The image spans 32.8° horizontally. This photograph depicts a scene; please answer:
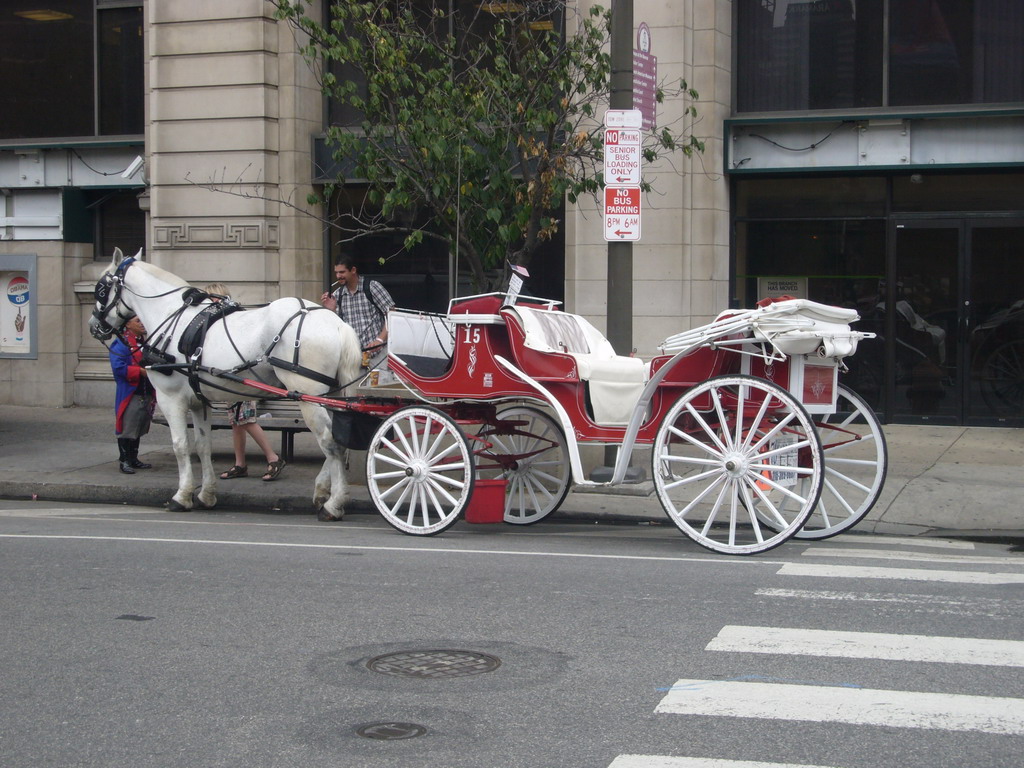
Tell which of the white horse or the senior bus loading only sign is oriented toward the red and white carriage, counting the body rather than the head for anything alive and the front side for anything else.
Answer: the senior bus loading only sign

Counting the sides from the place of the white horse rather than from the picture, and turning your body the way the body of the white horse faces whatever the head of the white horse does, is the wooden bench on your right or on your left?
on your right

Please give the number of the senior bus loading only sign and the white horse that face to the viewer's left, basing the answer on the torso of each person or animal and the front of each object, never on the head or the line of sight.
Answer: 1

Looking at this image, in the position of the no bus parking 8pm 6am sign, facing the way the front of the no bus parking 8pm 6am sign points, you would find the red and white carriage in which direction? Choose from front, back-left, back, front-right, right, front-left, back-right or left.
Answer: front

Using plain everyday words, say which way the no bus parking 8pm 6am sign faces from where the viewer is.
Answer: facing the viewer

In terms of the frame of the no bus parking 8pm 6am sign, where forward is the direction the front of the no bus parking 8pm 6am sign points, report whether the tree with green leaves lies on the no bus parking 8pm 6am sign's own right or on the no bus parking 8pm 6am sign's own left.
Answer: on the no bus parking 8pm 6am sign's own right

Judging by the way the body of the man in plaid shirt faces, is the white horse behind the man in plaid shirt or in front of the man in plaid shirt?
in front

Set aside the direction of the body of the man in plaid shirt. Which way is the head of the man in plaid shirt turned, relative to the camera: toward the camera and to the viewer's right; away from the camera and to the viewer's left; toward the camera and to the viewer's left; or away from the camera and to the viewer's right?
toward the camera and to the viewer's left

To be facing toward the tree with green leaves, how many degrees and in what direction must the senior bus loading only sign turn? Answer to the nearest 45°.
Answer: approximately 90° to its right

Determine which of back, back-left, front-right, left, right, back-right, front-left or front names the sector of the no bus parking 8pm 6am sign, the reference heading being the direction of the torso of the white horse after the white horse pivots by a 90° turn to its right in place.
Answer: right

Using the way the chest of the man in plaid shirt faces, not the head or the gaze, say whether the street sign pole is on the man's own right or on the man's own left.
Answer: on the man's own left

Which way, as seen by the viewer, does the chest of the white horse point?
to the viewer's left

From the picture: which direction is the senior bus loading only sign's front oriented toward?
toward the camera
